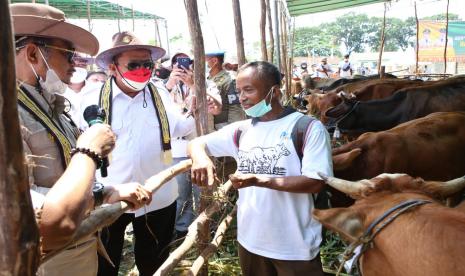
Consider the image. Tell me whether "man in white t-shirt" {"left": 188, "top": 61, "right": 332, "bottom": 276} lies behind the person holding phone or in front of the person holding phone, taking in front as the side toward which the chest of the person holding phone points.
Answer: in front

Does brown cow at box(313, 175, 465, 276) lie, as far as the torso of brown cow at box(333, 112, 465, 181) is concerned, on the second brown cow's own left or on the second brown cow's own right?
on the second brown cow's own left

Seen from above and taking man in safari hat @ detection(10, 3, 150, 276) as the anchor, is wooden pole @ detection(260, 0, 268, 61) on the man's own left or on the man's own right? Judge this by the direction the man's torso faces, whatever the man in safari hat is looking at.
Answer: on the man's own left

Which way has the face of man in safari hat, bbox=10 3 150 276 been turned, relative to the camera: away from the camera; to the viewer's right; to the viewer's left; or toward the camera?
to the viewer's right

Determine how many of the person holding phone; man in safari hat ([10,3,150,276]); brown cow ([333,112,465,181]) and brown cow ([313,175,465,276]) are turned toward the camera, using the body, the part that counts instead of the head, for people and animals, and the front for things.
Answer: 1

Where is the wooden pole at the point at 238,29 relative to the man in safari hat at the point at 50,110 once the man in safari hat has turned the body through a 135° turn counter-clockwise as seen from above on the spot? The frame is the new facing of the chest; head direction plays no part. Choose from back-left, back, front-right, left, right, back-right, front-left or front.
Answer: right

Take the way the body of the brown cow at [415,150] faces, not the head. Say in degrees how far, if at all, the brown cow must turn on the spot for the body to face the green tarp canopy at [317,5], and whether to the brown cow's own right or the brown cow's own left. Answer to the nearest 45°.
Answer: approximately 90° to the brown cow's own right

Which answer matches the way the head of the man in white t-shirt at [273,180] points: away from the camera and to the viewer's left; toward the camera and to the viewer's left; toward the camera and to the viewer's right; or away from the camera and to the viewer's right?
toward the camera and to the viewer's left

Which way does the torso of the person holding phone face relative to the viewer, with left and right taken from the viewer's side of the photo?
facing the viewer

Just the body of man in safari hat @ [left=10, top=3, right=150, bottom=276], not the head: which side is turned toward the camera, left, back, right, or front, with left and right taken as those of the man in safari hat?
right

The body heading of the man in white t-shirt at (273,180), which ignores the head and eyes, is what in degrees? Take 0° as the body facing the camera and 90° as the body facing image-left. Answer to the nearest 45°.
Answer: approximately 45°

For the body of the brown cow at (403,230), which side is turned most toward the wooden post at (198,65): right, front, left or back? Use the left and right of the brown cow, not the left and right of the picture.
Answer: front

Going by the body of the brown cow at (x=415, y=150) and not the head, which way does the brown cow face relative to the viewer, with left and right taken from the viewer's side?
facing to the left of the viewer
